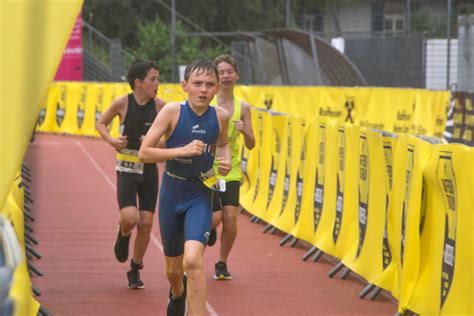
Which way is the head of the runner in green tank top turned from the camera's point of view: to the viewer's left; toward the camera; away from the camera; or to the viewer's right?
toward the camera

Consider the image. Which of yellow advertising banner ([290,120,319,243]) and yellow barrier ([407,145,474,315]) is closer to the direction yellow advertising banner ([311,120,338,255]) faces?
the yellow barrier

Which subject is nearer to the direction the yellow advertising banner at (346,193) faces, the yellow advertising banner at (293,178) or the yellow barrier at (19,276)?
the yellow barrier

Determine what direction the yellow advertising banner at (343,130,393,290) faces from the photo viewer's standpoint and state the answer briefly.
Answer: facing the viewer and to the left of the viewer

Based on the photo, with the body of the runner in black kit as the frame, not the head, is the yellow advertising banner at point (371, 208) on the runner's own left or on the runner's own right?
on the runner's own left

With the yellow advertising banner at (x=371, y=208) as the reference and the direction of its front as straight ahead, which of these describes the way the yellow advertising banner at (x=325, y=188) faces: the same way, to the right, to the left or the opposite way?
the same way

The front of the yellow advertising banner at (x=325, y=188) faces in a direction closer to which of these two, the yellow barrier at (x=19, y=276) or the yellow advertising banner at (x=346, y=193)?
the yellow barrier

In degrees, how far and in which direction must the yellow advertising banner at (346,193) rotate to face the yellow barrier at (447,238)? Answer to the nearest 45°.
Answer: approximately 45° to its left

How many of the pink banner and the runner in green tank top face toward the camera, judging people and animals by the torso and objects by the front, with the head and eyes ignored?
2

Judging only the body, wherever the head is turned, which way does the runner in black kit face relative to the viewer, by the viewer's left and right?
facing the viewer

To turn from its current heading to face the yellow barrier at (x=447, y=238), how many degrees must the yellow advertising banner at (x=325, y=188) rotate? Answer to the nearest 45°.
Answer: approximately 45° to its left

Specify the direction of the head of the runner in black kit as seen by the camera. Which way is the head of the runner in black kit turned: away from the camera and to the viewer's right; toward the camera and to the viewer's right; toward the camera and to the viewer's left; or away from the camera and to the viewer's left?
toward the camera and to the viewer's right

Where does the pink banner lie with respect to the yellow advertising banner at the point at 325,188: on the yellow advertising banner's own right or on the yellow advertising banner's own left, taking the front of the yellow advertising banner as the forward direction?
on the yellow advertising banner's own right

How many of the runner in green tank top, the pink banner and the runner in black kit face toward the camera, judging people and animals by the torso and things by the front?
3

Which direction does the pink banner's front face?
toward the camera

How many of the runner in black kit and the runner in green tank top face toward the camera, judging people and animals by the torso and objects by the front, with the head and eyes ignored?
2
